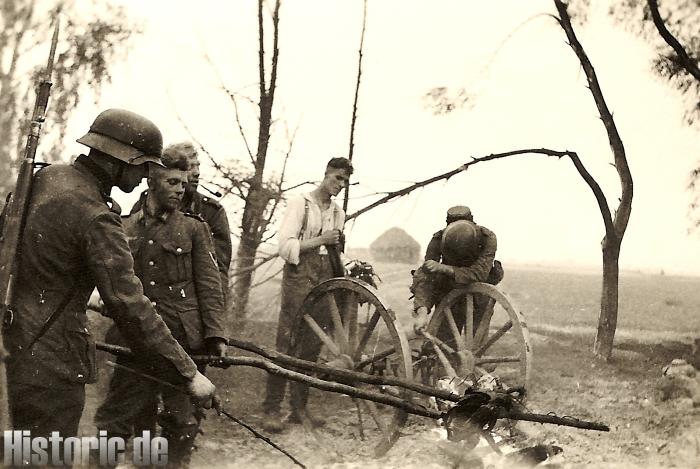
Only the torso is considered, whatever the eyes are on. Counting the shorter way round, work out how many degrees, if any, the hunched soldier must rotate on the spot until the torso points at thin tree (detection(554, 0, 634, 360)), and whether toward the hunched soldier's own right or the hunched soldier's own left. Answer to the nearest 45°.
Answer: approximately 90° to the hunched soldier's own left

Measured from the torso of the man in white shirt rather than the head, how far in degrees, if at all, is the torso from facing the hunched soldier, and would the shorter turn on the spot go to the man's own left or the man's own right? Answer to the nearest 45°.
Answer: approximately 45° to the man's own left

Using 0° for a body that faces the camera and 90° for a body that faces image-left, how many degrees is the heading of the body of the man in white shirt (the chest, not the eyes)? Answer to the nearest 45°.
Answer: approximately 315°

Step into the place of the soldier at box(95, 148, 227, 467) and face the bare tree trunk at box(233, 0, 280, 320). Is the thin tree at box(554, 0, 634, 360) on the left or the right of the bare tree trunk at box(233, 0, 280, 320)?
right

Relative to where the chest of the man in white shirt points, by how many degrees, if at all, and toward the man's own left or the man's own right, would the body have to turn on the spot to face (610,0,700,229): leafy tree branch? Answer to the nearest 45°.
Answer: approximately 45° to the man's own left

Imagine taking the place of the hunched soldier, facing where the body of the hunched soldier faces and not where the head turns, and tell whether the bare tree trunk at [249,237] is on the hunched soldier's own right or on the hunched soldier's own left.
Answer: on the hunched soldier's own right

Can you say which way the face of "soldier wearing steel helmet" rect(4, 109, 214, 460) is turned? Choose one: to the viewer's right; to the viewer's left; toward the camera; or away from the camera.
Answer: to the viewer's right

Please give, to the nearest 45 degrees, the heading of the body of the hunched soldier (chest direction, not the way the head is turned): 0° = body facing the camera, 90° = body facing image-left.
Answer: approximately 0°

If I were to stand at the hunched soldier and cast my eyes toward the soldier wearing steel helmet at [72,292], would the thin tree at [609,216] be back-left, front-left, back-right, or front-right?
back-left

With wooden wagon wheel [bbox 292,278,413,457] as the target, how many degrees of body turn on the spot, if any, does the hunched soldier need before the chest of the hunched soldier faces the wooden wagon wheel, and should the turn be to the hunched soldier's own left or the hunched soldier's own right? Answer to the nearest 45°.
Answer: approximately 45° to the hunched soldier's own right
